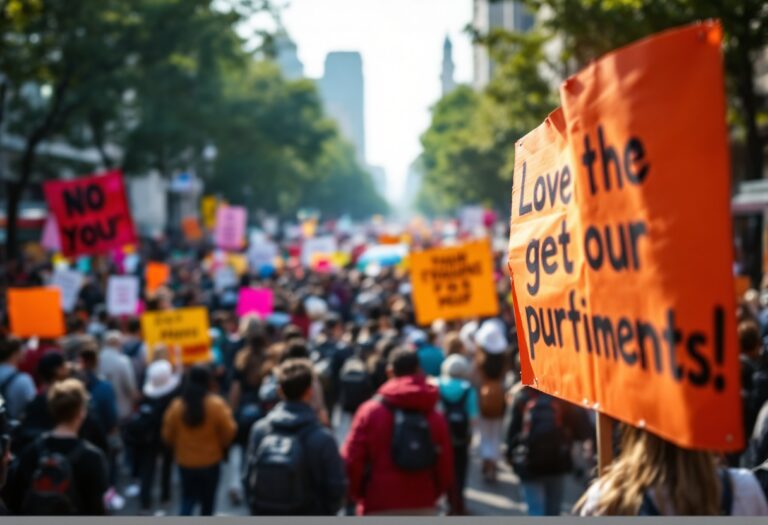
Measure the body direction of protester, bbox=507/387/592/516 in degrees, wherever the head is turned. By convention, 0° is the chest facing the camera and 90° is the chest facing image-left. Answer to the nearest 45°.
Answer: approximately 180°

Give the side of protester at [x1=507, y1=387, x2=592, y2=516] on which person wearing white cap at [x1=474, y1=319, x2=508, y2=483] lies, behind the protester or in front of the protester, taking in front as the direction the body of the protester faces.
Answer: in front

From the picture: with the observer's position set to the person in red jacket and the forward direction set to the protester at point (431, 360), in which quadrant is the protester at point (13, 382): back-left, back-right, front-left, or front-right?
front-left

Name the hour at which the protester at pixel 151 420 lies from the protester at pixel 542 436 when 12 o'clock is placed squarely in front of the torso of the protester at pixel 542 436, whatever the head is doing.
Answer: the protester at pixel 151 420 is roughly at 10 o'clock from the protester at pixel 542 436.

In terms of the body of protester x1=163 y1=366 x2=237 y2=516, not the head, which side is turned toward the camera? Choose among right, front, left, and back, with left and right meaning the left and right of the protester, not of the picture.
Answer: back

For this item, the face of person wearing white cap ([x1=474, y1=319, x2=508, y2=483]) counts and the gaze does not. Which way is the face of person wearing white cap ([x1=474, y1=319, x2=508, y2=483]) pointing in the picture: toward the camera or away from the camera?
away from the camera

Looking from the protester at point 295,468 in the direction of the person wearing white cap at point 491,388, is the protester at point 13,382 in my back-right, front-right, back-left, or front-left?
front-left

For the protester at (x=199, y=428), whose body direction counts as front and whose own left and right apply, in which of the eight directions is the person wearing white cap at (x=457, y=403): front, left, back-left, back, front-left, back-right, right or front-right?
right

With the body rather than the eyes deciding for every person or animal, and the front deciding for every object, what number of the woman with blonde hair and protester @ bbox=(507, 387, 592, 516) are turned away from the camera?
2

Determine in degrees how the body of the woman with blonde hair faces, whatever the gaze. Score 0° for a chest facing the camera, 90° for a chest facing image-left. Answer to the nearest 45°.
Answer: approximately 180°

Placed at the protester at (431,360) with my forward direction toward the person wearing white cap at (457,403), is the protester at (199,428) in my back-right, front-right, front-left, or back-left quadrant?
front-right

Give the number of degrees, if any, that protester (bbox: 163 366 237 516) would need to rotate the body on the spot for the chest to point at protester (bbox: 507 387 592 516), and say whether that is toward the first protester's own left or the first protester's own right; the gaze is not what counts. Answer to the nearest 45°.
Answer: approximately 135° to the first protester's own right

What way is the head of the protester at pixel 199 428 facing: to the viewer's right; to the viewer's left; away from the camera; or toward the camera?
away from the camera
